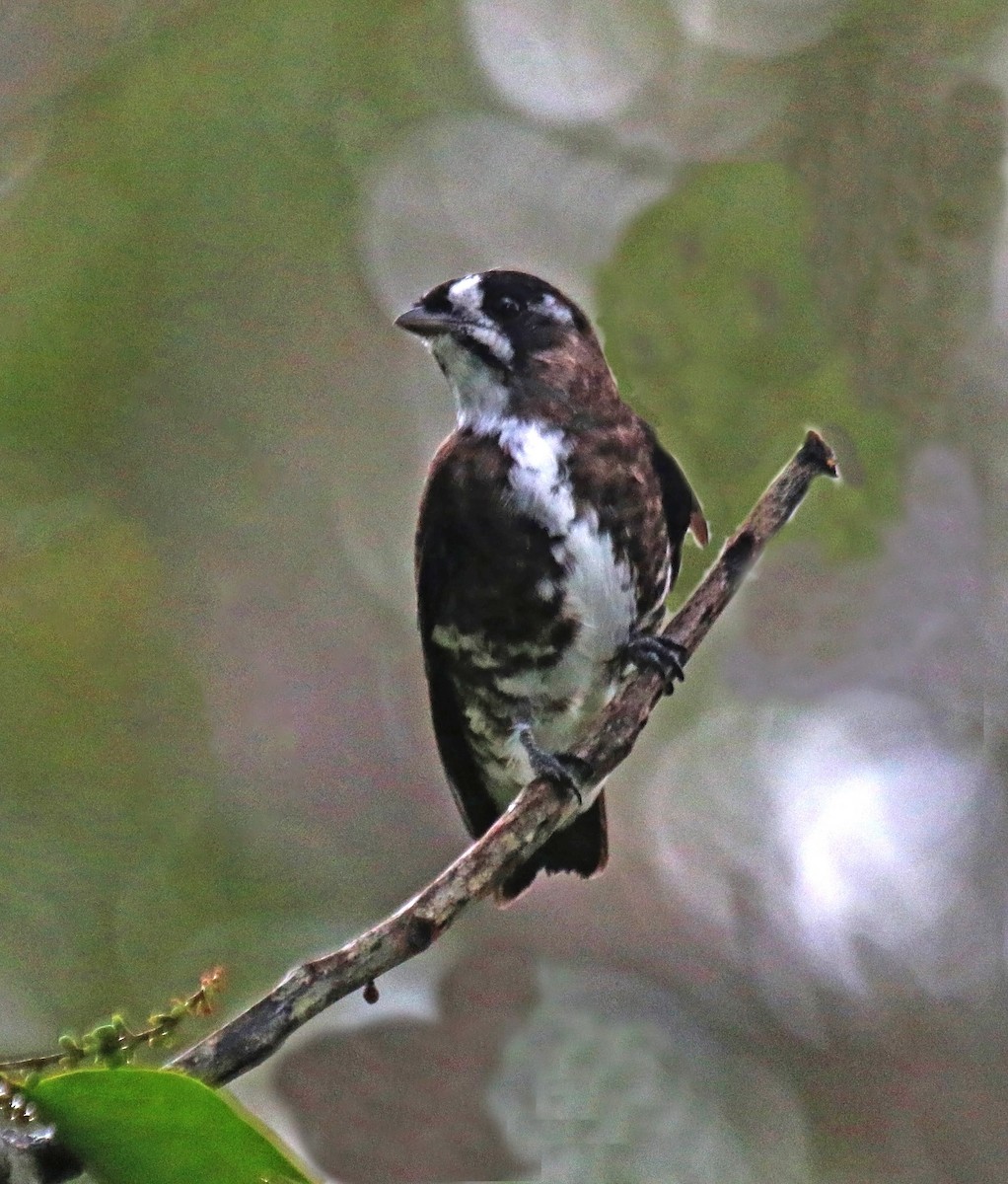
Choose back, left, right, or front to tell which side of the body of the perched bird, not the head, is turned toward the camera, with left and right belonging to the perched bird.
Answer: front
